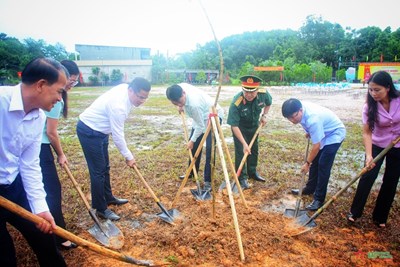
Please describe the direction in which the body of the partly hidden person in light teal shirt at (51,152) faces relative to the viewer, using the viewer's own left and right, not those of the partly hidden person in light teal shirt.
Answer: facing to the right of the viewer

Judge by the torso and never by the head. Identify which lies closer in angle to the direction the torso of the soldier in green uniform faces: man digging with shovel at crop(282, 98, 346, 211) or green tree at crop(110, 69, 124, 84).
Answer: the man digging with shovel

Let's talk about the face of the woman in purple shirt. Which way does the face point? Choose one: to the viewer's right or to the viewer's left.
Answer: to the viewer's left

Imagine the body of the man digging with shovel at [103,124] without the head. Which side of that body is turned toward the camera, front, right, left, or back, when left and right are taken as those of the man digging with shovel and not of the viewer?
right

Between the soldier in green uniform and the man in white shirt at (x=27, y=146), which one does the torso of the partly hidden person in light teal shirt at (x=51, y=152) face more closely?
the soldier in green uniform
